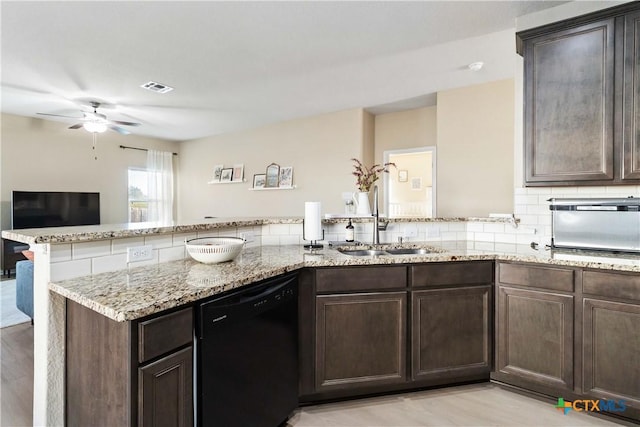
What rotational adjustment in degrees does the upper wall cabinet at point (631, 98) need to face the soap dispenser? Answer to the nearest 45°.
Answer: approximately 90° to its right

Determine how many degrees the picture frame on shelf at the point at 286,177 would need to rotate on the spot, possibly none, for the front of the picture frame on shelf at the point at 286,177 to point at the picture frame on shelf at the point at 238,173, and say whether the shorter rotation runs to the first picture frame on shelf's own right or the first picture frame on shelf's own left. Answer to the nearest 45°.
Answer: approximately 90° to the first picture frame on shelf's own right

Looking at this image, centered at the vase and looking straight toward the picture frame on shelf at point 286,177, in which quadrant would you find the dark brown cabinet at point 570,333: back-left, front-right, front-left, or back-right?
back-right

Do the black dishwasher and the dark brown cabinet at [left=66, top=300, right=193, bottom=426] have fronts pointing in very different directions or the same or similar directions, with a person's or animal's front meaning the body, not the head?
same or similar directions

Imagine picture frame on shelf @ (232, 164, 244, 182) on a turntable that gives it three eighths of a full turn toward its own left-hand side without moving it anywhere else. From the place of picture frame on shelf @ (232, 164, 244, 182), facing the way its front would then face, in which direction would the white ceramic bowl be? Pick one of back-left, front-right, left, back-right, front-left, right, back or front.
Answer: right

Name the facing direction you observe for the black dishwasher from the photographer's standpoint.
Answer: facing the viewer and to the right of the viewer

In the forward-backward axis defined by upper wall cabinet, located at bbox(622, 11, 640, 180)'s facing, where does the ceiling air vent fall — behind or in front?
in front

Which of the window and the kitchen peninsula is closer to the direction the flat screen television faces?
the kitchen peninsula

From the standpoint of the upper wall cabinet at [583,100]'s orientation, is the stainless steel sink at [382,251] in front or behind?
in front

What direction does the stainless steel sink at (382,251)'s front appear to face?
toward the camera
